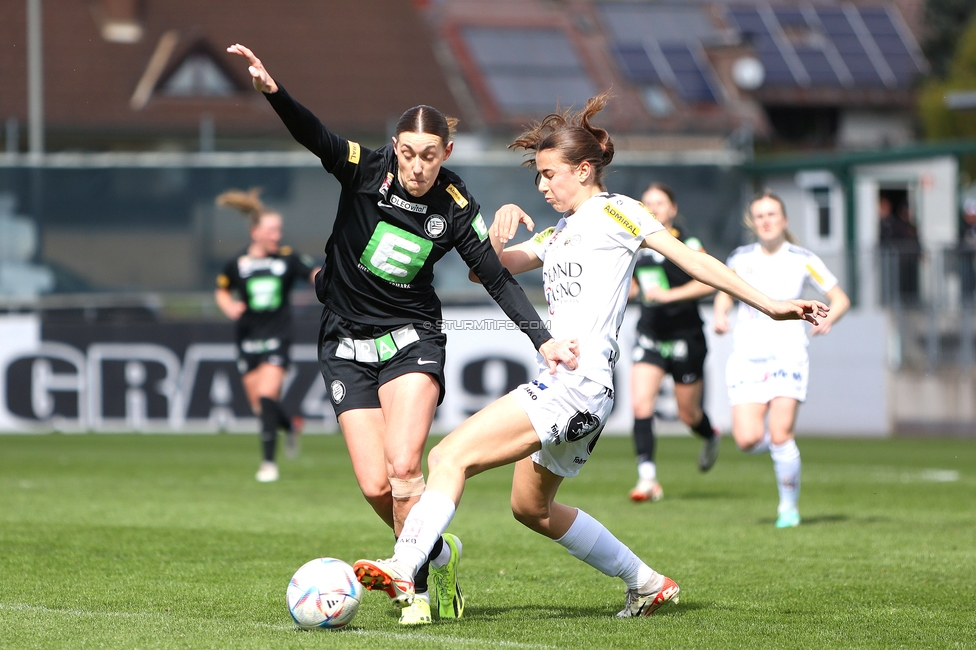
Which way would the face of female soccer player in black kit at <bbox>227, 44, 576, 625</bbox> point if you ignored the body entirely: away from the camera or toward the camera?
toward the camera

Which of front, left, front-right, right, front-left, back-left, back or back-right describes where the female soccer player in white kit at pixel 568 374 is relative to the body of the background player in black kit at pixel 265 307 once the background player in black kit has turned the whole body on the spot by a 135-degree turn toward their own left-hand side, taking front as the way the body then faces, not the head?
back-right

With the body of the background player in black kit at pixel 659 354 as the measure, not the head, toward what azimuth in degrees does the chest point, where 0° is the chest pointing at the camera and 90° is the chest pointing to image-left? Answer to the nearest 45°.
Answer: approximately 45°

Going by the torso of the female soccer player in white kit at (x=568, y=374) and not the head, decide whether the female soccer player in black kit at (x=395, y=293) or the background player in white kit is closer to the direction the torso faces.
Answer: the female soccer player in black kit

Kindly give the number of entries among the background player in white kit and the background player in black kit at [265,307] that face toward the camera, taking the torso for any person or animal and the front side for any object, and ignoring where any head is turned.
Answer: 2

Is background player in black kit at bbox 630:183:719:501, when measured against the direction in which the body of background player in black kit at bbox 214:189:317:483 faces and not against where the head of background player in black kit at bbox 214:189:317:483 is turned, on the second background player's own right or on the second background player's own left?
on the second background player's own left

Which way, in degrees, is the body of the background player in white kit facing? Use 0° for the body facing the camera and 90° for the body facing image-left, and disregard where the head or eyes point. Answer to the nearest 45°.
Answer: approximately 0°

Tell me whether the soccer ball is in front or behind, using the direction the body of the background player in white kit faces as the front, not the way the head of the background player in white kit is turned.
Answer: in front

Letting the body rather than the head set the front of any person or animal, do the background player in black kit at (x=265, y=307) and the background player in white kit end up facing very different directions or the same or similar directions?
same or similar directions

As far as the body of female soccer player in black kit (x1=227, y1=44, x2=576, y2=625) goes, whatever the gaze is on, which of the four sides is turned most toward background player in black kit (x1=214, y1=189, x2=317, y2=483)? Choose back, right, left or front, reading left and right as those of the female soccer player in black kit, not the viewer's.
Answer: back

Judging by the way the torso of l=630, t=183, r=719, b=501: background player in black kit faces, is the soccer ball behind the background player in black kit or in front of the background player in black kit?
in front

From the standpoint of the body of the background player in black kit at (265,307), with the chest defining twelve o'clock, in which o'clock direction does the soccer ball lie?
The soccer ball is roughly at 12 o'clock from the background player in black kit.

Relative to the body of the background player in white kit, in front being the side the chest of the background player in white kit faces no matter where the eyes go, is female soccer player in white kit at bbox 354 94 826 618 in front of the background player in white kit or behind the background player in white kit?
in front

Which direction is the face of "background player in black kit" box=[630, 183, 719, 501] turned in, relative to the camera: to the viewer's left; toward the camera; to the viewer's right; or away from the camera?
toward the camera

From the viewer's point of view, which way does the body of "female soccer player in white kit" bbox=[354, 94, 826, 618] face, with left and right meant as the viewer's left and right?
facing the viewer and to the left of the viewer

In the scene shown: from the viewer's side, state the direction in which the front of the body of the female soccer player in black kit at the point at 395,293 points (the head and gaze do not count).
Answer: toward the camera

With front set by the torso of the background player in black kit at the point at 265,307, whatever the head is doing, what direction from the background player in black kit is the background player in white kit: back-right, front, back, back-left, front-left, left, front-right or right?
front-left
